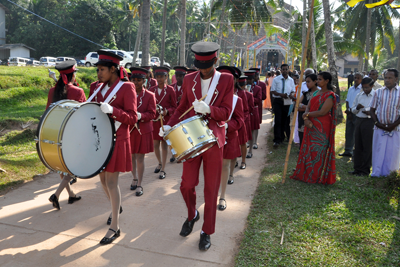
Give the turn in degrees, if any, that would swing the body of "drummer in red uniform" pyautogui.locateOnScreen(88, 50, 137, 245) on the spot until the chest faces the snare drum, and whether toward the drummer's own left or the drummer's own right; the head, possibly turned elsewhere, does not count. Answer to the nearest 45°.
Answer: approximately 90° to the drummer's own left

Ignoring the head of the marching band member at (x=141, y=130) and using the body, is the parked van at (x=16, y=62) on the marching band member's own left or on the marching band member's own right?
on the marching band member's own right

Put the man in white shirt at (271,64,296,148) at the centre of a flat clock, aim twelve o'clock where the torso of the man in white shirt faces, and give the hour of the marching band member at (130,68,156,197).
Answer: The marching band member is roughly at 1 o'clock from the man in white shirt.

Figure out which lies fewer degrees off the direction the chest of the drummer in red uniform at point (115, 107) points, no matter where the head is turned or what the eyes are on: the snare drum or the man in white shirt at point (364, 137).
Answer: the snare drum
